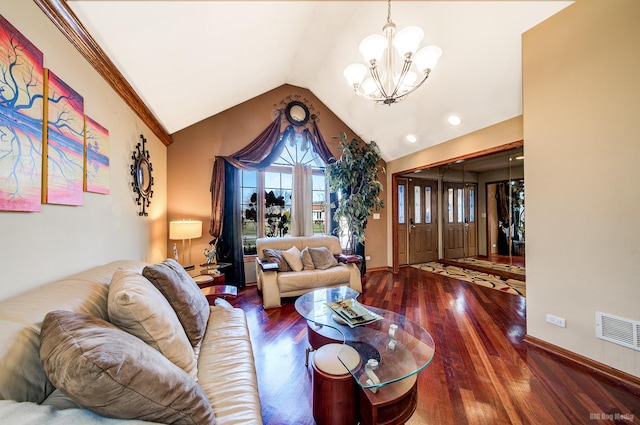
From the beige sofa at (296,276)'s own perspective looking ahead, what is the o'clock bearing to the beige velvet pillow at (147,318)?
The beige velvet pillow is roughly at 2 o'clock from the beige sofa.

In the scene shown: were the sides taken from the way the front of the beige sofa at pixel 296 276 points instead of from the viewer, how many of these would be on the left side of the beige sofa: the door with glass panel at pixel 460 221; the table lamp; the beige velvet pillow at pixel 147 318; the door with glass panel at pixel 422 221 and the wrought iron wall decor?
2

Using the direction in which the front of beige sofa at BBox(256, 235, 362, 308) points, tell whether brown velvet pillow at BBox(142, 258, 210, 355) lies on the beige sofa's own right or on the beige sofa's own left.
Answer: on the beige sofa's own right

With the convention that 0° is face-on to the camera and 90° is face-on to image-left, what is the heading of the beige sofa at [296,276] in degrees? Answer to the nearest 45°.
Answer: approximately 315°

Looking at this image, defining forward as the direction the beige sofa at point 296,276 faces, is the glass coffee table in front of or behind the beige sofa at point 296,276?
in front

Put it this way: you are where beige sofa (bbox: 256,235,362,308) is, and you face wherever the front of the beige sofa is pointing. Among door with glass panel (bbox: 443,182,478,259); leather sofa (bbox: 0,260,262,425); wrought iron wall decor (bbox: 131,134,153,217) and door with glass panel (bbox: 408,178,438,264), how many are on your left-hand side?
2

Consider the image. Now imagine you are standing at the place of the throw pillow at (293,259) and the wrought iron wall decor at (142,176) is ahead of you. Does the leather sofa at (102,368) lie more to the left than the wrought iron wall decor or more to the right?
left

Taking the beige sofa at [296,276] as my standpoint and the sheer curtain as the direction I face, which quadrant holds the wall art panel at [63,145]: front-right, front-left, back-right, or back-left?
back-left

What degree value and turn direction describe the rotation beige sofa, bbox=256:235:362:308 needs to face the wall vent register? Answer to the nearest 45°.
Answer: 0° — it already faces it

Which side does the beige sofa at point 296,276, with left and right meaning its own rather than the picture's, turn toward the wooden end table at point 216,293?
right

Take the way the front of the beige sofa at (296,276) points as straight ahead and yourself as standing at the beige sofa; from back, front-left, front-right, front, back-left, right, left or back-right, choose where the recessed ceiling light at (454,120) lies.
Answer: front-left

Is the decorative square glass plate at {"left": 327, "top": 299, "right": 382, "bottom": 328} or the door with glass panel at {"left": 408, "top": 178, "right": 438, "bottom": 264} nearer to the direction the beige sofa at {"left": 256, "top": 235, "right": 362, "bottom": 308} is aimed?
the decorative square glass plate

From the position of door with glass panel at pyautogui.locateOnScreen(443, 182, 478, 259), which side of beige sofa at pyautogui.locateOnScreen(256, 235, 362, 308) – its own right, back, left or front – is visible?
left

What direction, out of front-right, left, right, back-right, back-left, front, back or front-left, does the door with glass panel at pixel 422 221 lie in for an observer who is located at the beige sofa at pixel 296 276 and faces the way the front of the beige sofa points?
left

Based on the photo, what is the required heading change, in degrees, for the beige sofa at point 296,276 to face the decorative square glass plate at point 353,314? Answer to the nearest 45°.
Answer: approximately 45° to its right

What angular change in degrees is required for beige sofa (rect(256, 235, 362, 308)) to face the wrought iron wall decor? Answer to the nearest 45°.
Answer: approximately 90° to its right
